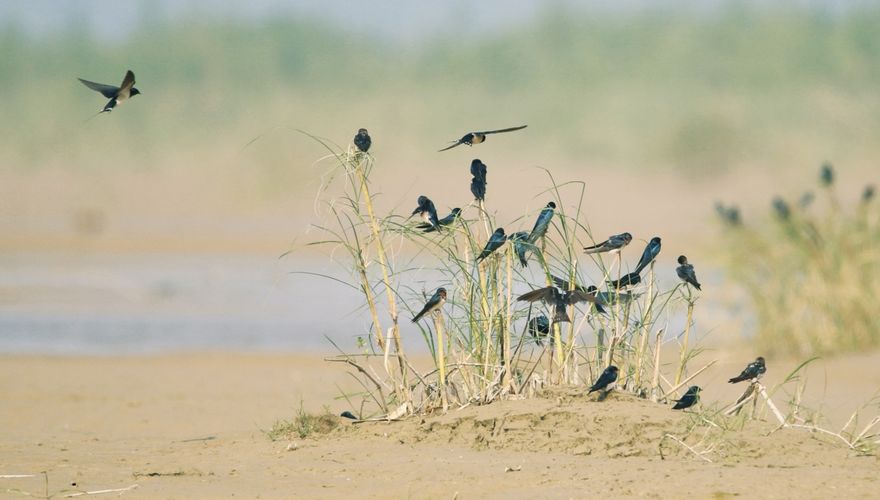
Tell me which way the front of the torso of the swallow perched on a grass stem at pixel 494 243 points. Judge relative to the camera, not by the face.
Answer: to the viewer's right

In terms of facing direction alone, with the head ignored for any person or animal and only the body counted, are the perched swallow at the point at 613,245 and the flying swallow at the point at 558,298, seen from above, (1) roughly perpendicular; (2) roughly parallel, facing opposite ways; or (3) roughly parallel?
roughly perpendicular

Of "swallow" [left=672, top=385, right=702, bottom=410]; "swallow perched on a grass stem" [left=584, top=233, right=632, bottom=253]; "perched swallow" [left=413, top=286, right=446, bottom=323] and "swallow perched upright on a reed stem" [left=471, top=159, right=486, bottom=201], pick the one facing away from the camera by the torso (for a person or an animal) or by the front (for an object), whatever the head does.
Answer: "swallow perched upright on a reed stem" [left=471, top=159, right=486, bottom=201]

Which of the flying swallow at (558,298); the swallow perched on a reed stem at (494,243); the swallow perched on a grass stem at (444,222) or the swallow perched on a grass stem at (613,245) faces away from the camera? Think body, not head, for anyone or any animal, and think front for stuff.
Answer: the flying swallow at (558,298)

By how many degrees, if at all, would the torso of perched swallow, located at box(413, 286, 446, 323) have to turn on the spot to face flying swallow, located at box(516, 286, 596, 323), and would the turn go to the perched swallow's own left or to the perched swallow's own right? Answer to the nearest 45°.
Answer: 0° — it already faces it

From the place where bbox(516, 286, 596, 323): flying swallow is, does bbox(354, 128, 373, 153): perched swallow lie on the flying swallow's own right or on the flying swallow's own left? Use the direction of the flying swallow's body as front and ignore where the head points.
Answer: on the flying swallow's own left

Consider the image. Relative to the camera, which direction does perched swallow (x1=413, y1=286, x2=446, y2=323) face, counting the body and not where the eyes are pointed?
to the viewer's right

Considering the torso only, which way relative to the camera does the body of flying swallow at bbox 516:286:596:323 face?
away from the camera
